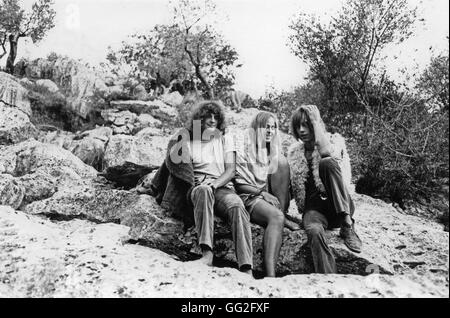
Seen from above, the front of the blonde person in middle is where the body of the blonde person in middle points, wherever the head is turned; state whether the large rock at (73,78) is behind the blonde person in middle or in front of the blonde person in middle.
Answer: behind

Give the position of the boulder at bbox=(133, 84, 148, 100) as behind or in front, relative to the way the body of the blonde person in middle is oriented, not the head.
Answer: behind

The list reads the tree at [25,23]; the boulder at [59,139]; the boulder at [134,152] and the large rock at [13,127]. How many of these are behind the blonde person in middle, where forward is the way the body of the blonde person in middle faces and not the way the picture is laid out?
4

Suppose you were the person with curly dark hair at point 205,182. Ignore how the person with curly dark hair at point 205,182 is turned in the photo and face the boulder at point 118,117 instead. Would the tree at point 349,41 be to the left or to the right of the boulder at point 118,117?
right

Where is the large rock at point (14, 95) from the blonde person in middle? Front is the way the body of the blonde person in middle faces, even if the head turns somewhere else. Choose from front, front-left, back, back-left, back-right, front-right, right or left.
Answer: back

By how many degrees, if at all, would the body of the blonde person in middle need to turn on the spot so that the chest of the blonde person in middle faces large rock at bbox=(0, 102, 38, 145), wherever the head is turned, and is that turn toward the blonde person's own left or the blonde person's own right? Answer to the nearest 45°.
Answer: approximately 180°

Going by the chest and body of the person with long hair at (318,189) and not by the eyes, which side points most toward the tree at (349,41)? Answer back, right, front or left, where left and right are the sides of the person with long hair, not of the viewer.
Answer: back

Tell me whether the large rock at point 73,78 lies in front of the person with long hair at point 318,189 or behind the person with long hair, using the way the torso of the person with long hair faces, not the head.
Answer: behind

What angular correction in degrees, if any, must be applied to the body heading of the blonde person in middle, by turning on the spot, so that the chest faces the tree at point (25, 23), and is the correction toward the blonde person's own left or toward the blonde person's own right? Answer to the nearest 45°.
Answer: approximately 180°
